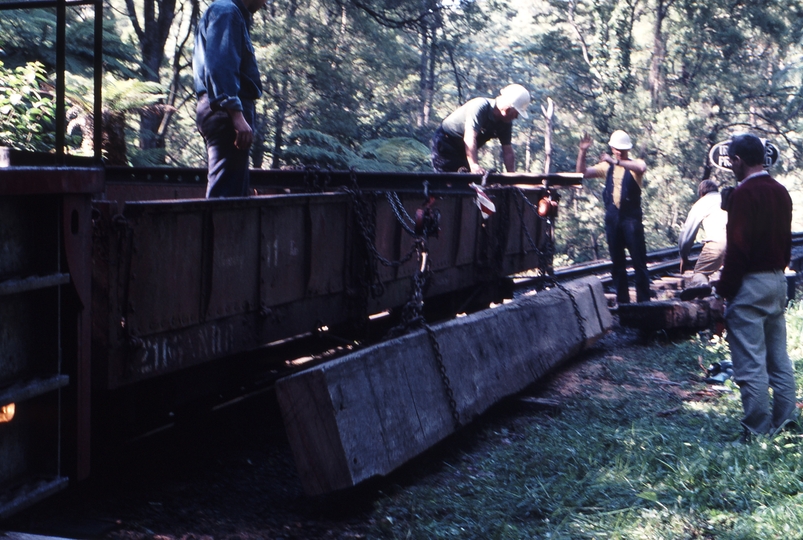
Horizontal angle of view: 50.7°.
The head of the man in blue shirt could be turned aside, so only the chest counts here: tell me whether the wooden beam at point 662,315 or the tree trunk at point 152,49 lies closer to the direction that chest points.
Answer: the wooden beam

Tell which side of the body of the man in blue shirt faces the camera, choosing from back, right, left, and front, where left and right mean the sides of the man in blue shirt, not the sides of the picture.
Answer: right

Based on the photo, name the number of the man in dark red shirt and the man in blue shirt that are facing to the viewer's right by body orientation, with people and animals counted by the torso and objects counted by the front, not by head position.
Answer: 1

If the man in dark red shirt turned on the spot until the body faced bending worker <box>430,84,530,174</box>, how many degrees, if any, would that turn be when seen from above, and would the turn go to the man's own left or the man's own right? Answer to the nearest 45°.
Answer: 0° — they already face them

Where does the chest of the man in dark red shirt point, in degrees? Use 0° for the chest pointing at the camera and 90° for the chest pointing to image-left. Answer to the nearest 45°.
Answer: approximately 135°

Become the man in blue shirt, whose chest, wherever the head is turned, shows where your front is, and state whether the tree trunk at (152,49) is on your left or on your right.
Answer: on your left
